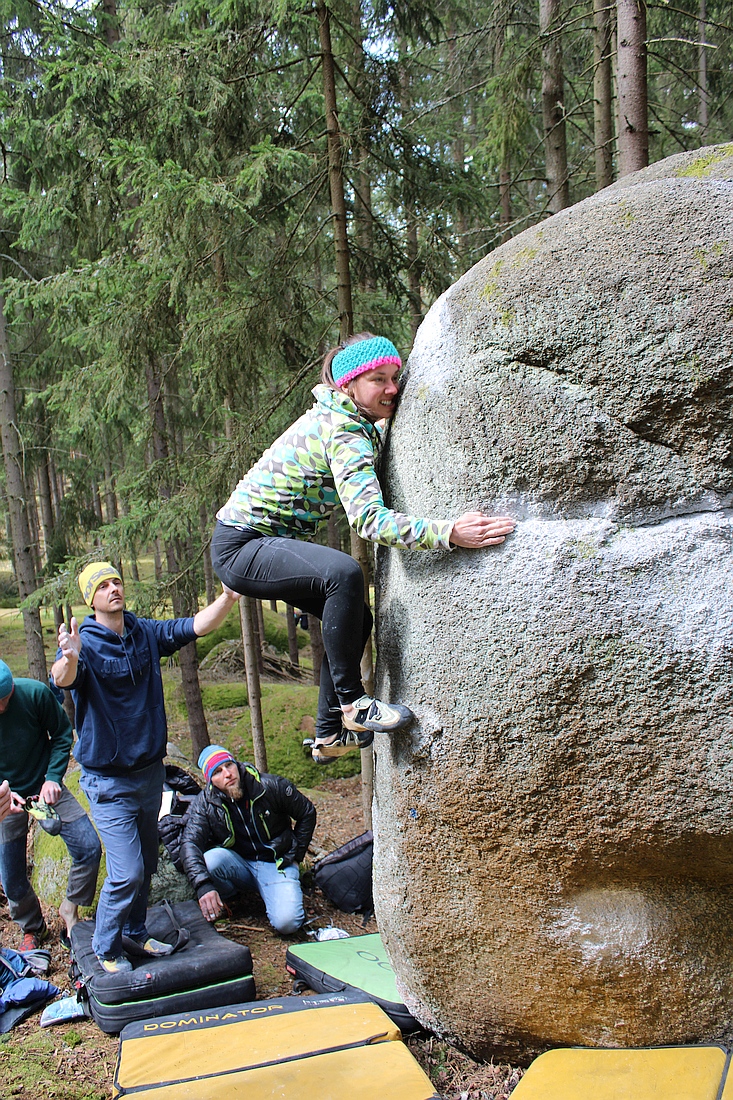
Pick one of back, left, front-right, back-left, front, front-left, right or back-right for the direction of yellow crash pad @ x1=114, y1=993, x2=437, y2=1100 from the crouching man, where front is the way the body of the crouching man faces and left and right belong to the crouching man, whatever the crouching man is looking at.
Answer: front

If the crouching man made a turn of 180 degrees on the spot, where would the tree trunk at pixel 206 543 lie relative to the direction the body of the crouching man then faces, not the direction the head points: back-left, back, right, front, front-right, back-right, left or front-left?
front

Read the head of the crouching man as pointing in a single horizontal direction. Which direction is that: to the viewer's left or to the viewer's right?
to the viewer's right

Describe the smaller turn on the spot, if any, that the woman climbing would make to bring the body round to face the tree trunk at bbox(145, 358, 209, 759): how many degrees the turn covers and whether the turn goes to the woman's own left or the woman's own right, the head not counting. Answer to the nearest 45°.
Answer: approximately 90° to the woman's own left

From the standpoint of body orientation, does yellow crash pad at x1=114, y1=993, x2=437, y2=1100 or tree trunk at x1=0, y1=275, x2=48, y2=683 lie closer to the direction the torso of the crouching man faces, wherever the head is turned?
the yellow crash pad

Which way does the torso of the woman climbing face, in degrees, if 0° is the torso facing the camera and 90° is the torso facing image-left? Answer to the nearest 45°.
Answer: approximately 270°

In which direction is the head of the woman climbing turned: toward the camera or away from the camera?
toward the camera

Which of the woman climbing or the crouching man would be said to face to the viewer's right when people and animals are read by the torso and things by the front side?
the woman climbing

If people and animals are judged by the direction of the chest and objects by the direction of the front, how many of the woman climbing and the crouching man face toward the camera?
1

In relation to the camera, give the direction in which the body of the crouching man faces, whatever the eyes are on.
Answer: toward the camera

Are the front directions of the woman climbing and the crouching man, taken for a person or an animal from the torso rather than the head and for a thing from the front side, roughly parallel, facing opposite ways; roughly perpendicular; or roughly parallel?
roughly perpendicular
